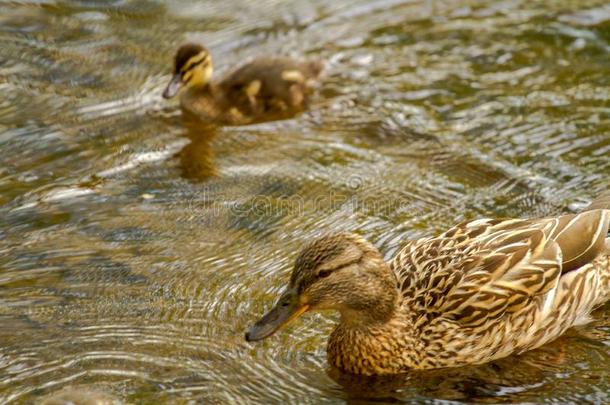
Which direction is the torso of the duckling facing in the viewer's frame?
to the viewer's left
